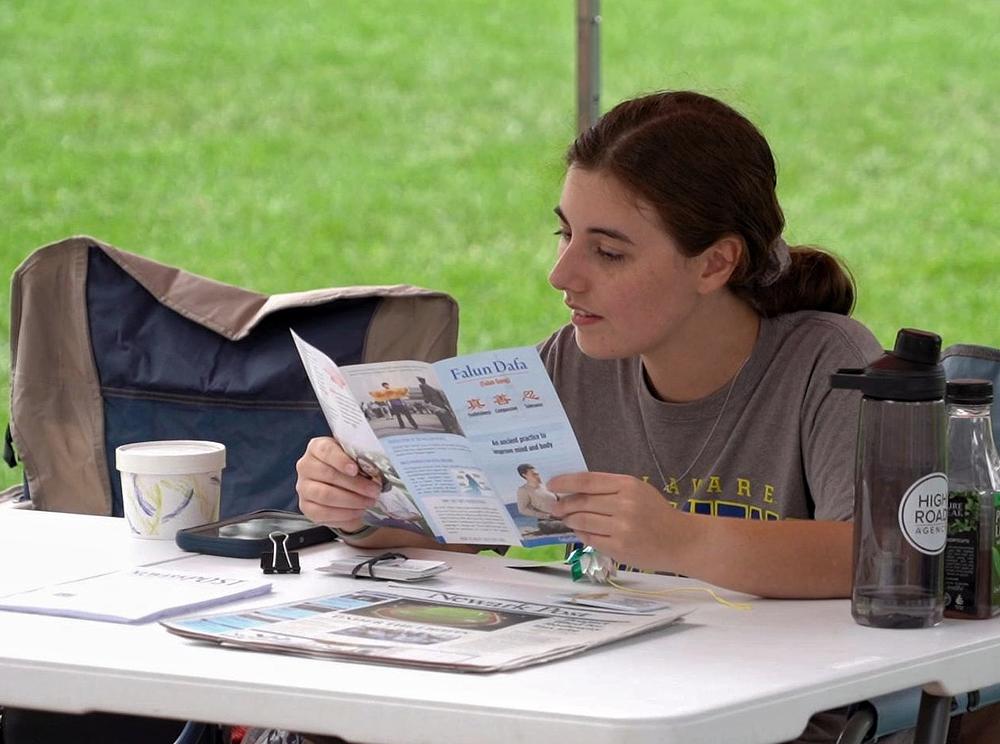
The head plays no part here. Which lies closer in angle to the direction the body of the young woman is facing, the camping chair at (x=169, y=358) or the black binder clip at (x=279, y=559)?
the black binder clip

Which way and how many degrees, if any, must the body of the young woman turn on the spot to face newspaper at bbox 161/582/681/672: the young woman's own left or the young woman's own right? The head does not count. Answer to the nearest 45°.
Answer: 0° — they already face it

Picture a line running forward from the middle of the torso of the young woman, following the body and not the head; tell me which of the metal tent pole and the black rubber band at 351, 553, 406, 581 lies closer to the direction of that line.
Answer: the black rubber band

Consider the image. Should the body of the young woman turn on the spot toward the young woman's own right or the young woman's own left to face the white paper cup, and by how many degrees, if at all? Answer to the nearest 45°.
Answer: approximately 45° to the young woman's own right

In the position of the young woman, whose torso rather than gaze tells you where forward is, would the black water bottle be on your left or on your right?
on your left

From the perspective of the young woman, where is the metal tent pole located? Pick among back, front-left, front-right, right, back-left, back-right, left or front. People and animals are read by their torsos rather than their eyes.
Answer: back-right

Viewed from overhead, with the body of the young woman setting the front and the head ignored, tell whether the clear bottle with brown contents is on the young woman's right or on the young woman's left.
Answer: on the young woman's left

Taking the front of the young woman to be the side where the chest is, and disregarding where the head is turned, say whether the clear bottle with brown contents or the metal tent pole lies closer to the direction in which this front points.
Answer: the clear bottle with brown contents

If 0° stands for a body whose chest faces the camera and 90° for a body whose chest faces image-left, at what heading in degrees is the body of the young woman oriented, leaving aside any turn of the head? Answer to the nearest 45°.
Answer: approximately 45°

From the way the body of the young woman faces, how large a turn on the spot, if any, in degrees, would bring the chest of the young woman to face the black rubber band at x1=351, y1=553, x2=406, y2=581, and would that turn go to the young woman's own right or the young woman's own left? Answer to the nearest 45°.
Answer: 0° — they already face it

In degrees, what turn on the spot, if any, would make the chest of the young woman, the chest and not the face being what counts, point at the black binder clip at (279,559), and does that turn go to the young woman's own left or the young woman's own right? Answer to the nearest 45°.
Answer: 0° — they already face it
